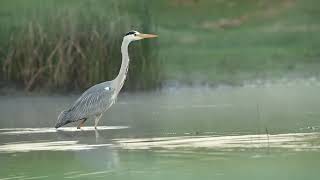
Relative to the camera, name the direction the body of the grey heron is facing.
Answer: to the viewer's right
